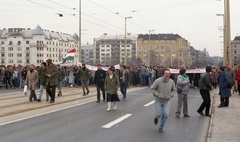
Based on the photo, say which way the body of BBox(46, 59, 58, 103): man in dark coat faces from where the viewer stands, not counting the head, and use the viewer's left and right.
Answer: facing the viewer and to the left of the viewer

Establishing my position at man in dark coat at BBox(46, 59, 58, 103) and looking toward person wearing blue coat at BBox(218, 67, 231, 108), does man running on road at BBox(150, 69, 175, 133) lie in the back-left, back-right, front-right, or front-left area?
front-right

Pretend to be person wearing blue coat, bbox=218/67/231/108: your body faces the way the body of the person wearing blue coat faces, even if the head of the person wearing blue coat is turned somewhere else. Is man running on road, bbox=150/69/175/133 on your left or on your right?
on your left

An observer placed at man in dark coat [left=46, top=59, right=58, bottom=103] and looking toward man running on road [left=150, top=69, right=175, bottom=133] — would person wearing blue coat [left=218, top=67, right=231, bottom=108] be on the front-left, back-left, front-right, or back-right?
front-left

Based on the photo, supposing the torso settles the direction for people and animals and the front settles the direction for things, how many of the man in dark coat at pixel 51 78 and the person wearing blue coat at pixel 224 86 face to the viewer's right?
0

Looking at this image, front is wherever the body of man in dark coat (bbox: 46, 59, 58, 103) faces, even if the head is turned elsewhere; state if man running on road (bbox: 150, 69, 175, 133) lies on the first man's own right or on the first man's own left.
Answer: on the first man's own left

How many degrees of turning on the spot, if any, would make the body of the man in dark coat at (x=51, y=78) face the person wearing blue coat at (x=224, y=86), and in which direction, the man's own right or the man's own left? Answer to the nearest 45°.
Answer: approximately 90° to the man's own left

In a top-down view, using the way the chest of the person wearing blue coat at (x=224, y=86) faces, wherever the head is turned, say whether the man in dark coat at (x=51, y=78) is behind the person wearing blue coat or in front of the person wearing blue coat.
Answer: in front
